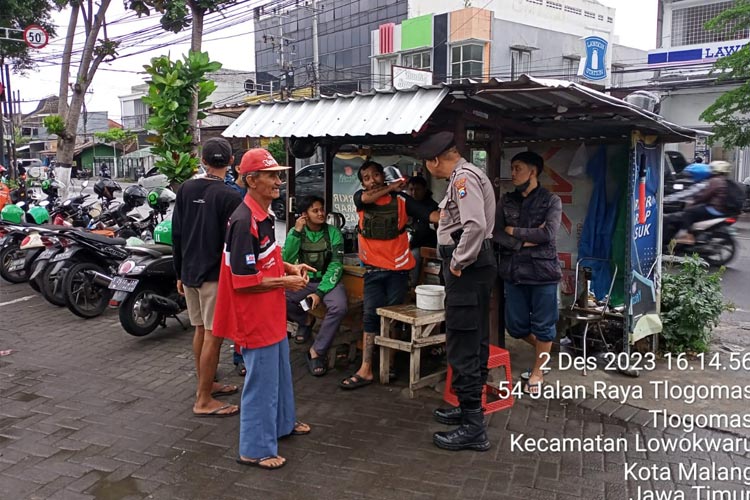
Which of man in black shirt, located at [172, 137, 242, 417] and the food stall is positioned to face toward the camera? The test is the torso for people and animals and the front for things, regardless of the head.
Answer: the food stall

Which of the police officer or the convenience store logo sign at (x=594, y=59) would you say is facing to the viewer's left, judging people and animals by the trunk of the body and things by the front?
the police officer

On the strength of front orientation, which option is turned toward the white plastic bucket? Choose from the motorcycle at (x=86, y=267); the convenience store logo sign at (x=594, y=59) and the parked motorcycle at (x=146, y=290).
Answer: the convenience store logo sign

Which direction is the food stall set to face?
toward the camera

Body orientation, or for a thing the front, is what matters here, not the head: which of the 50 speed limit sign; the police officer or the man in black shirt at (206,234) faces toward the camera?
the 50 speed limit sign

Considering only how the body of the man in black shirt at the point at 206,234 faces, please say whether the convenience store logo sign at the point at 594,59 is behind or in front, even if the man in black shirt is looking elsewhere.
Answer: in front

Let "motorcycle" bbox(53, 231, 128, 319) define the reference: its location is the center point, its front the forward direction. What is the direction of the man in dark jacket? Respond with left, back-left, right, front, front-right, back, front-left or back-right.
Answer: right

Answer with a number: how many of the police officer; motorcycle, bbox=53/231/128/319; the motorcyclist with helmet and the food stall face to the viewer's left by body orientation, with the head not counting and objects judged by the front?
2

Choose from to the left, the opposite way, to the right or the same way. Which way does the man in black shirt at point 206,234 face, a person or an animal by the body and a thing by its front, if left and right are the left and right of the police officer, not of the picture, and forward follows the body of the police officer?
to the right

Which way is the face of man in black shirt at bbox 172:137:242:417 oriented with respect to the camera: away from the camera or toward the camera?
away from the camera

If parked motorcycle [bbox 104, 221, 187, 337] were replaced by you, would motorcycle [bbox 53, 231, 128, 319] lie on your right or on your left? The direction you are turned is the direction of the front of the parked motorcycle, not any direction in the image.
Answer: on your left

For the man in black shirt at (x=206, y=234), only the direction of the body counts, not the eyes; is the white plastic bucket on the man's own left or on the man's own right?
on the man's own right

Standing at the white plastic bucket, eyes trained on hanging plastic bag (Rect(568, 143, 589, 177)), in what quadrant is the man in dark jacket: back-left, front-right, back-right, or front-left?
front-right

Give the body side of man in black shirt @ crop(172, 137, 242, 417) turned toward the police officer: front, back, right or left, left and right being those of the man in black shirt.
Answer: right

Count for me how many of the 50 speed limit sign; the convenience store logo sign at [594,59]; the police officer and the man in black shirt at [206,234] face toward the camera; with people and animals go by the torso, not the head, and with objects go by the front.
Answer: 2

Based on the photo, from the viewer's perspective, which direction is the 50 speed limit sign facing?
toward the camera

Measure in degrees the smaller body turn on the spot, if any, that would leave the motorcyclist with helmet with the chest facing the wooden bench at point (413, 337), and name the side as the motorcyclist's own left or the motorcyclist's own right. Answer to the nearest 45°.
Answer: approximately 90° to the motorcyclist's own left
